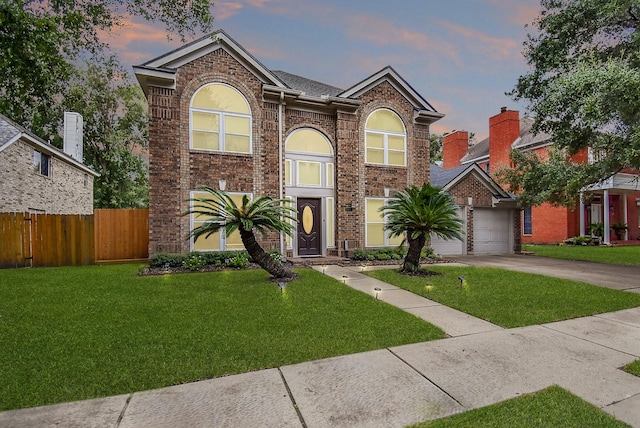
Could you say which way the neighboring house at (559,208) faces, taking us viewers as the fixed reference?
facing the viewer and to the right of the viewer

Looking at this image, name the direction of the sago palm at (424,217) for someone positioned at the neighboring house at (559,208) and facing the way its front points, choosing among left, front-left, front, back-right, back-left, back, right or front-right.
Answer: front-right

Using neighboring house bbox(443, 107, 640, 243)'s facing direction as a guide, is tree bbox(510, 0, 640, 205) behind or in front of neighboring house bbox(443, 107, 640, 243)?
in front

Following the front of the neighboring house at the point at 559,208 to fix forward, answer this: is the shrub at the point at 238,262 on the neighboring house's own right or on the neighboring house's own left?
on the neighboring house's own right

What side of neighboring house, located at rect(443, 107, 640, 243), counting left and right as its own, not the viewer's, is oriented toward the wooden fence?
right

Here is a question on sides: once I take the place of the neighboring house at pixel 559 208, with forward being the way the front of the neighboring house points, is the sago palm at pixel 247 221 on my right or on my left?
on my right

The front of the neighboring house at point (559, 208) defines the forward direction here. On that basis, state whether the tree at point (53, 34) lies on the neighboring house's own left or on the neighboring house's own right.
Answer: on the neighboring house's own right

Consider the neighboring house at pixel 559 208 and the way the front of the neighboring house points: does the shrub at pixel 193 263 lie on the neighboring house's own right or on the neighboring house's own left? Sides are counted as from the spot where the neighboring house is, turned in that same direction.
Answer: on the neighboring house's own right

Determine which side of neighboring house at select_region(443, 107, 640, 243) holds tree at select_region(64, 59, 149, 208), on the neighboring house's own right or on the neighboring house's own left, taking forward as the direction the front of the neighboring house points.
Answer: on the neighboring house's own right
